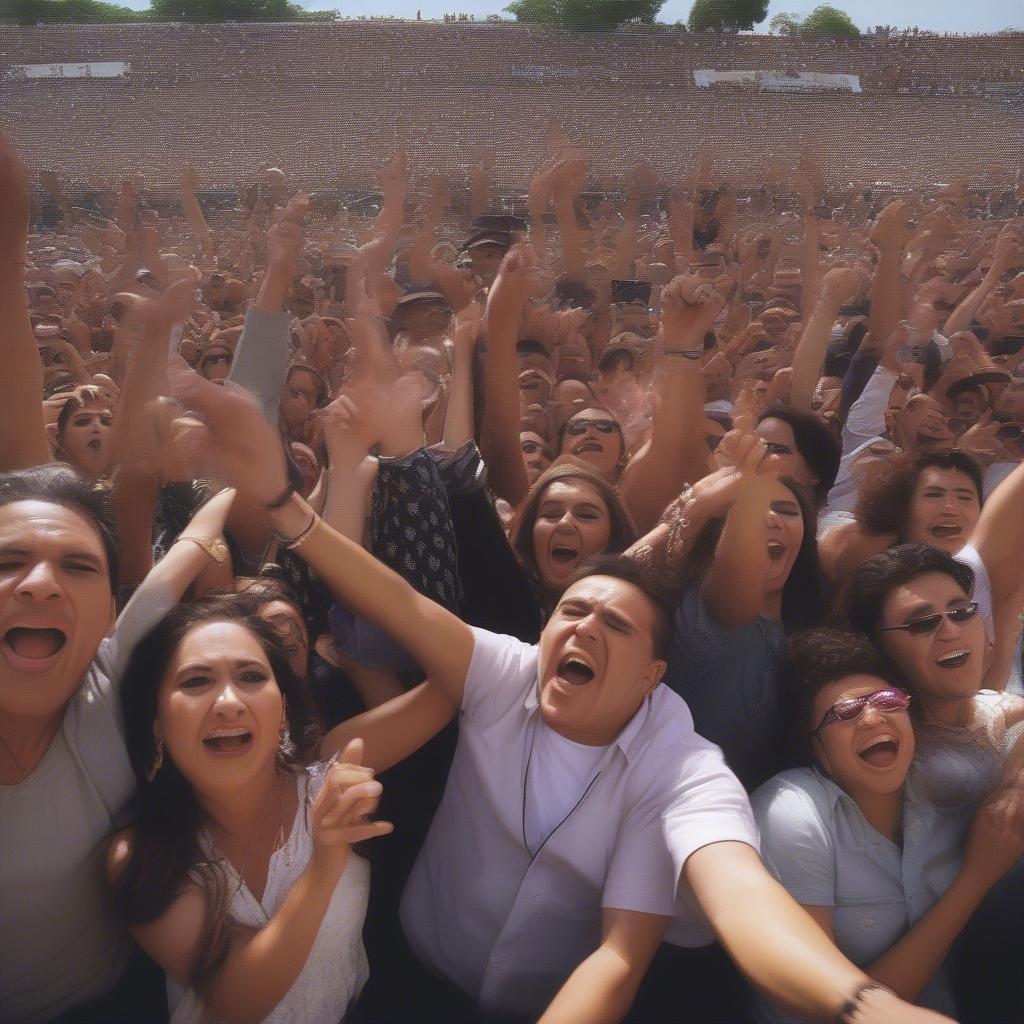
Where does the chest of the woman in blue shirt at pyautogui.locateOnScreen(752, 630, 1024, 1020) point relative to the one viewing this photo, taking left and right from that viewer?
facing the viewer and to the right of the viewer

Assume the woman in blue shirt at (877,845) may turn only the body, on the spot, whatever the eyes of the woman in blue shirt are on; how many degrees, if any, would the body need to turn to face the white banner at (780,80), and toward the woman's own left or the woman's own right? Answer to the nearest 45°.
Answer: approximately 135° to the woman's own left

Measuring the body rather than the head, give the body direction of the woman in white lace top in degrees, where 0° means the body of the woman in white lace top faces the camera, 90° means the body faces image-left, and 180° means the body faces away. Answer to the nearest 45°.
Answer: approximately 315°

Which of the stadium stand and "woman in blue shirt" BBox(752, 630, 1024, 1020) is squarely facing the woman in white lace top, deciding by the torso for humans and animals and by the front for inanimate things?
the stadium stand

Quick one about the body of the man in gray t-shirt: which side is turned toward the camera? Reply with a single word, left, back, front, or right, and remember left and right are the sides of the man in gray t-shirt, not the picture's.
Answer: front

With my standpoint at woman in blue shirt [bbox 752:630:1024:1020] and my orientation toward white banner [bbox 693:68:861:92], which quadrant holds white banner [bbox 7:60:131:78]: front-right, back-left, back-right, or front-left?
front-left

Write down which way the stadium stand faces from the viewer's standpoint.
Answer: facing the viewer

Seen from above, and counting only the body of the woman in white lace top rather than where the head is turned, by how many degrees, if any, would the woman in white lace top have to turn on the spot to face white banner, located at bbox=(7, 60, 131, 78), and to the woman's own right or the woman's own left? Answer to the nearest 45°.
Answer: approximately 135° to the woman's own left

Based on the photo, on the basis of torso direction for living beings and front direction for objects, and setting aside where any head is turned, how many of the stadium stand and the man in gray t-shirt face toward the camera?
2

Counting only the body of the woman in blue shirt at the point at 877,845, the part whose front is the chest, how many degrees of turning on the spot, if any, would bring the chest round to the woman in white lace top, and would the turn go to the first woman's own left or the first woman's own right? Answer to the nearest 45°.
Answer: approximately 90° to the first woman's own right

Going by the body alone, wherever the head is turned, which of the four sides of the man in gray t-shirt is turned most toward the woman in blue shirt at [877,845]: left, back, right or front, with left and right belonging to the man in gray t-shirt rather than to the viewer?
left

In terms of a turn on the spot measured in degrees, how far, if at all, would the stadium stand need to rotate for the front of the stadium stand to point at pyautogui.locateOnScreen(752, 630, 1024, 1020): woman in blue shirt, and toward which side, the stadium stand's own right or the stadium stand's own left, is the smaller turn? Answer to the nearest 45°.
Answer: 0° — it already faces them

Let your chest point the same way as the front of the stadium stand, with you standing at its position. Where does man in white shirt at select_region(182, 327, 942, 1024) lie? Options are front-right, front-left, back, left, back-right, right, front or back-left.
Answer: front

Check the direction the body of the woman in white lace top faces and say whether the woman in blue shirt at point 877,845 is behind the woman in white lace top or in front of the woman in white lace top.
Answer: in front

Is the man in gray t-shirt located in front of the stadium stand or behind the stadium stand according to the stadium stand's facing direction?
in front
